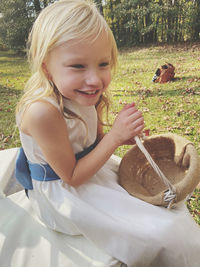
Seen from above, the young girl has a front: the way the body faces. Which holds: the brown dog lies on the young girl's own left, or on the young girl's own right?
on the young girl's own left

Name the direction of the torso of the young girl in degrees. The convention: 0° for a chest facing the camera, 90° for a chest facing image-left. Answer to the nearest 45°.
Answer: approximately 315°
